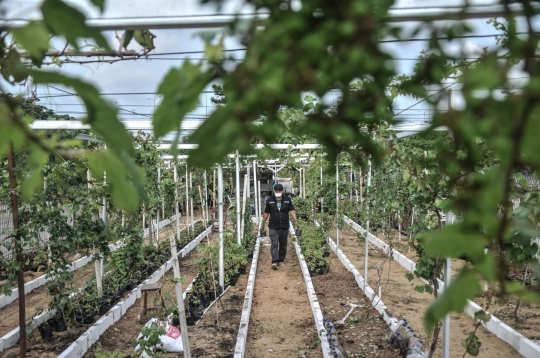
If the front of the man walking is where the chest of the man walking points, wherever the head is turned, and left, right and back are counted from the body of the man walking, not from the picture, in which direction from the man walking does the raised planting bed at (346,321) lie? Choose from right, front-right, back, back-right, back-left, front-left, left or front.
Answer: front

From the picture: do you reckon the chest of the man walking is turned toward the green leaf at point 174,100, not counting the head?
yes

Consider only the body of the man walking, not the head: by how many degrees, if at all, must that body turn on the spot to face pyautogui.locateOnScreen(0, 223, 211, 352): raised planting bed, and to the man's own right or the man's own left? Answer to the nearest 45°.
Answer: approximately 45° to the man's own right

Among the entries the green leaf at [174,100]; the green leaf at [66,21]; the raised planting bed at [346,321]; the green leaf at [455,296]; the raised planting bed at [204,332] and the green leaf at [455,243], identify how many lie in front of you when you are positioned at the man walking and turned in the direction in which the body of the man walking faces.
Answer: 6

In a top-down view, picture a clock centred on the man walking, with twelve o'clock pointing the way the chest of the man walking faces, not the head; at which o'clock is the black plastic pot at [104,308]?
The black plastic pot is roughly at 1 o'clock from the man walking.

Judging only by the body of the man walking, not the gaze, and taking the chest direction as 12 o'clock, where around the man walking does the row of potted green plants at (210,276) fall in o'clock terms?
The row of potted green plants is roughly at 1 o'clock from the man walking.

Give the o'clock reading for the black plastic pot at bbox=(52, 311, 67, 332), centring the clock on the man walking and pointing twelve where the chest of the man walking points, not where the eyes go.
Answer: The black plastic pot is roughly at 1 o'clock from the man walking.

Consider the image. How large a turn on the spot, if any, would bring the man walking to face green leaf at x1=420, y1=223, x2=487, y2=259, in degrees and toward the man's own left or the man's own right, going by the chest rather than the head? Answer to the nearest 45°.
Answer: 0° — they already face it

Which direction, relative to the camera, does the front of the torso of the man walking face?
toward the camera

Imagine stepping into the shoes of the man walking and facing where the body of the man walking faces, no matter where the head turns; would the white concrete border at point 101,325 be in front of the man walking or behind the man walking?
in front

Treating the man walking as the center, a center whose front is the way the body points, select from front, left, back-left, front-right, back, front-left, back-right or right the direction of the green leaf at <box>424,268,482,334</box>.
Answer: front

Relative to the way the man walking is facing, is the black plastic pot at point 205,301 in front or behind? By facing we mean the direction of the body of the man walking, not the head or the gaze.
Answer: in front
